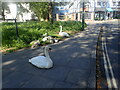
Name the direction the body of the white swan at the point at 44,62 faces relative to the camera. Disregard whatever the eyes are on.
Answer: to the viewer's right

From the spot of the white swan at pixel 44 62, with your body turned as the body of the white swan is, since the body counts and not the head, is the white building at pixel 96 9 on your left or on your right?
on your left

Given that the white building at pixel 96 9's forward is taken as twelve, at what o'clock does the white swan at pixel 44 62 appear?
The white swan is roughly at 12 o'clock from the white building.

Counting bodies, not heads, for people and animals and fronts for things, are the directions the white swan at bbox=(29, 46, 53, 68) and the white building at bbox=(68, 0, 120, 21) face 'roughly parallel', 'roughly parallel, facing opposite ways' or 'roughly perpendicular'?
roughly perpendicular

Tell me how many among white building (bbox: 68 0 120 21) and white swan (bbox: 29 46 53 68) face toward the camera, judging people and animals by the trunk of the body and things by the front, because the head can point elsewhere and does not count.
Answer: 1

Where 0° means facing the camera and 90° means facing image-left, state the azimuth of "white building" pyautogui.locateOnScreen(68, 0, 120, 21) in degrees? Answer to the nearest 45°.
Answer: approximately 0°
